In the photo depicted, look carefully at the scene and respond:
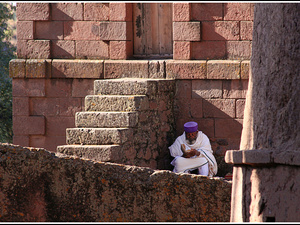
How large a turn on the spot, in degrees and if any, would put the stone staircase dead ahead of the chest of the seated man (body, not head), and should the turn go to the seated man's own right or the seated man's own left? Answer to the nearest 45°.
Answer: approximately 45° to the seated man's own right

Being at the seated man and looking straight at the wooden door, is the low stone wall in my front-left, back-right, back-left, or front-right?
back-left

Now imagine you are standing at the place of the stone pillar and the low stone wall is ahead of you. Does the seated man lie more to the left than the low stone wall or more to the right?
right

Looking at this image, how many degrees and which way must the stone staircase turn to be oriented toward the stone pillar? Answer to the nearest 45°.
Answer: approximately 45° to its left

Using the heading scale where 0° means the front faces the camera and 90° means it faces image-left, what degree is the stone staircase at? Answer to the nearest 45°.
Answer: approximately 45°

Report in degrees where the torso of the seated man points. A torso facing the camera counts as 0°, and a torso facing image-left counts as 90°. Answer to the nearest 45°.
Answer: approximately 0°

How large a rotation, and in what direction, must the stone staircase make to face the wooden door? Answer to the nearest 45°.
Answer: approximately 135° to its right
